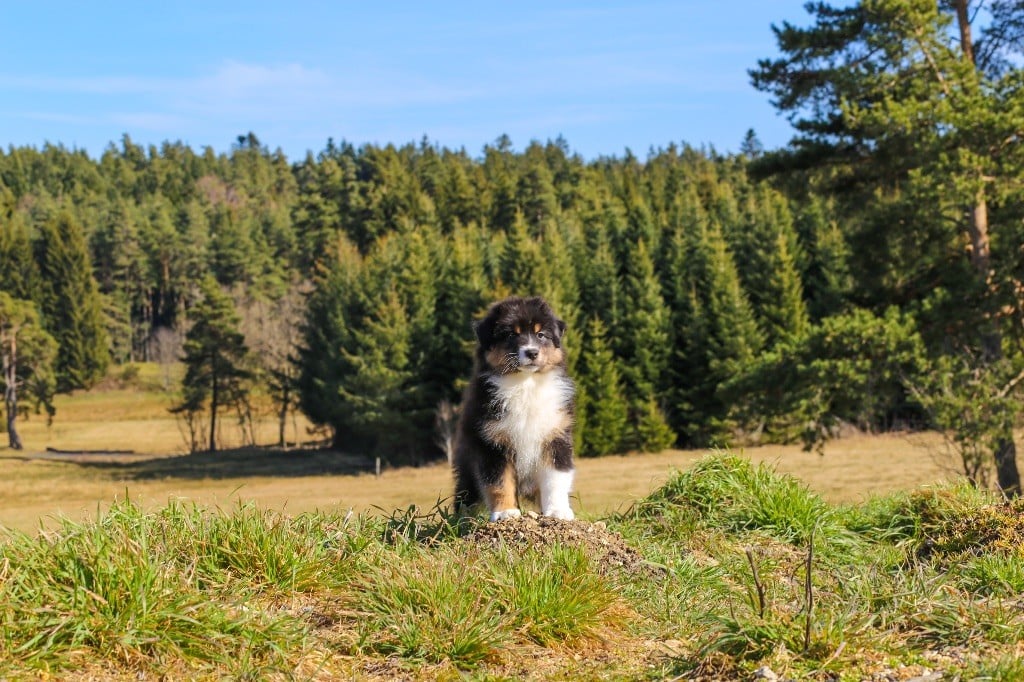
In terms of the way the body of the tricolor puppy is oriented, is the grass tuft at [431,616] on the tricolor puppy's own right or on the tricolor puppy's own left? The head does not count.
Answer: on the tricolor puppy's own right

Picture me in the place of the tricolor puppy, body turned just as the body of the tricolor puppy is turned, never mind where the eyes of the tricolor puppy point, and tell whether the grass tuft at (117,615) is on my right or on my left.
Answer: on my right

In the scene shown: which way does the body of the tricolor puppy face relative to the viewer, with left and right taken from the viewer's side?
facing the viewer and to the right of the viewer

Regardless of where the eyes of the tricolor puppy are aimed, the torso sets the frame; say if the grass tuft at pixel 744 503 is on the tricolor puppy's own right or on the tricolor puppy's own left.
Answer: on the tricolor puppy's own left

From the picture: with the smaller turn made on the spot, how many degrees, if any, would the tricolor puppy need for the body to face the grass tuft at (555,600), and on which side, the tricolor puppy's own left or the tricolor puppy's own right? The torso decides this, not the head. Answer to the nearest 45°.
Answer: approximately 45° to the tricolor puppy's own right
